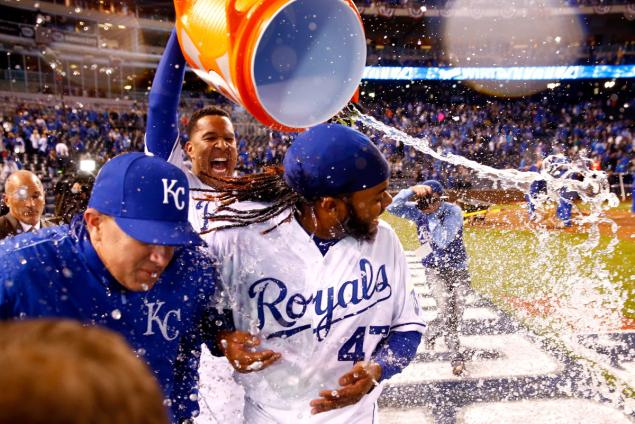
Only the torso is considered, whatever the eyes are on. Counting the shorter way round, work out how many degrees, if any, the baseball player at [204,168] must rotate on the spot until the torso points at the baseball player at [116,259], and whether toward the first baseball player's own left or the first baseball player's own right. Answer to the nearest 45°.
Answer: approximately 45° to the first baseball player's own right

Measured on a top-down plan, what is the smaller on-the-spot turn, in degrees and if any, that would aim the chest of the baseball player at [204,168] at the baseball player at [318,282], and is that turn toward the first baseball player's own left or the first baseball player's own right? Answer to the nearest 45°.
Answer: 0° — they already face them

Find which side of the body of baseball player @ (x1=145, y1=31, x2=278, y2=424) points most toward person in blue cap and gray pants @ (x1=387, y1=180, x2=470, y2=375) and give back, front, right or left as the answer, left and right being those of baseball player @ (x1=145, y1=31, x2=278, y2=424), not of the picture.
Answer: left

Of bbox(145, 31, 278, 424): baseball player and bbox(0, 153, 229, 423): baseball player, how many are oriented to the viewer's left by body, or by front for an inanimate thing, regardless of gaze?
0

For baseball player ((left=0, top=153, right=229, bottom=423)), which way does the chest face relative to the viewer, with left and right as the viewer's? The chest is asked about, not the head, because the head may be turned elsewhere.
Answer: facing the viewer and to the right of the viewer

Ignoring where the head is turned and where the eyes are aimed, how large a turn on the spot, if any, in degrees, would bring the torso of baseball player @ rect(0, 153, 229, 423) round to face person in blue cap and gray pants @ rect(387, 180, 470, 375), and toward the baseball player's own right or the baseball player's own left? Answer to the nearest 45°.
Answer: approximately 90° to the baseball player's own left

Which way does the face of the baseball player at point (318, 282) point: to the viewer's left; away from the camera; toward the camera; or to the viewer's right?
to the viewer's right
